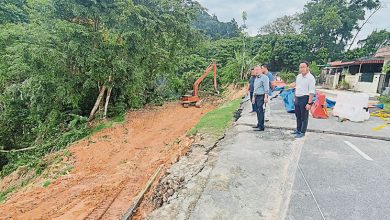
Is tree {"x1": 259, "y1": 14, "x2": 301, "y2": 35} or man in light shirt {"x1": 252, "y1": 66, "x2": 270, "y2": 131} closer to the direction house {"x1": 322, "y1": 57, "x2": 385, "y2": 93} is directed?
the man in light shirt

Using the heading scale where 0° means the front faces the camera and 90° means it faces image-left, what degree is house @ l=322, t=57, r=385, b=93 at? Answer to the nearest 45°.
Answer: approximately 45°

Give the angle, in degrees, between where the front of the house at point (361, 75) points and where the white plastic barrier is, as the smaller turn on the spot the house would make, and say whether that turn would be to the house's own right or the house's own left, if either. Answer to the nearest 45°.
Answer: approximately 45° to the house's own left

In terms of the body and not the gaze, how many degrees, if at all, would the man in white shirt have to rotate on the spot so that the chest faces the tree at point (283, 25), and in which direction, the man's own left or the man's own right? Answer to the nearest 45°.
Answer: approximately 135° to the man's own right

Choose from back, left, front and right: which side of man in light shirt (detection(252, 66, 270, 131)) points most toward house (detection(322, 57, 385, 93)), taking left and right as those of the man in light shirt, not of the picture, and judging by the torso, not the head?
back

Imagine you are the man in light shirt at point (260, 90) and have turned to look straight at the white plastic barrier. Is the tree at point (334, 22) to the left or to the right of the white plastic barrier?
left

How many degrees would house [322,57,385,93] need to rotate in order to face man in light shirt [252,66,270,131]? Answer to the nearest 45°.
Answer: approximately 45° to its left

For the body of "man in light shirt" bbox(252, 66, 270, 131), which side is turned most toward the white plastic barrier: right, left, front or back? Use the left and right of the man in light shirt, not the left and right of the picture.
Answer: back
